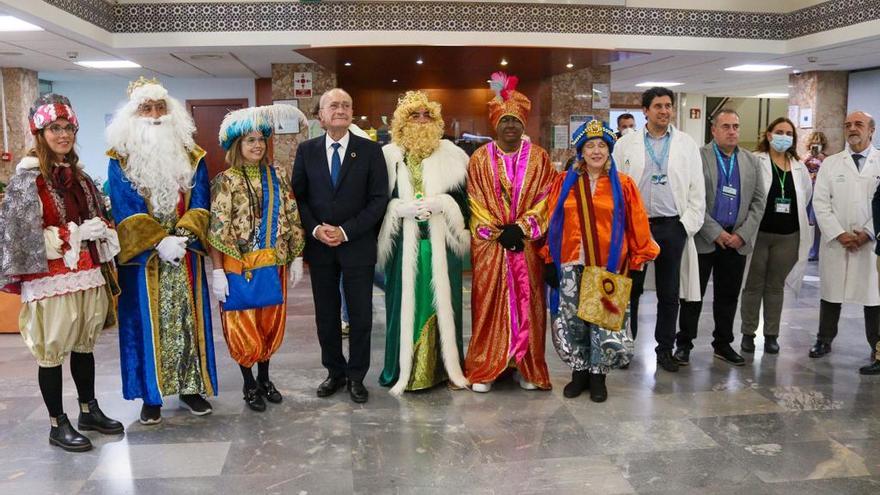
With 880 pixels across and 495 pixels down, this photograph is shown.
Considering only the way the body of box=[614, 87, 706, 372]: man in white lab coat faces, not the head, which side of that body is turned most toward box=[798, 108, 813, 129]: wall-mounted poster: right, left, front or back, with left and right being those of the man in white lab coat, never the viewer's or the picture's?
back

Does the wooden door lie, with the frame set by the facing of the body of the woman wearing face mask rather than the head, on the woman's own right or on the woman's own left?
on the woman's own right

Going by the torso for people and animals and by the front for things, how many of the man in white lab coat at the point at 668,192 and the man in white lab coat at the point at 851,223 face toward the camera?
2

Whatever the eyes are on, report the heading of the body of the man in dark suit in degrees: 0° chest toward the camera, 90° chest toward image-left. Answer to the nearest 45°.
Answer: approximately 0°

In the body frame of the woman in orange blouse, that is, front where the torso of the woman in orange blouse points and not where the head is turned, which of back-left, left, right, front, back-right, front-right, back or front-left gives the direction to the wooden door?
back-right

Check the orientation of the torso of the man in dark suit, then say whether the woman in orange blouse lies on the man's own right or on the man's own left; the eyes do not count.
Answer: on the man's own left
